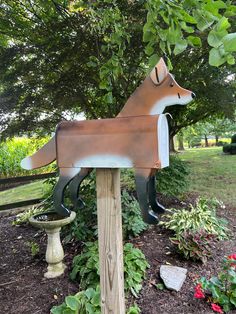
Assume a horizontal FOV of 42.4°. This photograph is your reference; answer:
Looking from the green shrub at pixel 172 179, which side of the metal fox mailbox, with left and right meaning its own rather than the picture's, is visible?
left

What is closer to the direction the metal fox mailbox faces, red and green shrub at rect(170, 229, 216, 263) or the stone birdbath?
the red and green shrub

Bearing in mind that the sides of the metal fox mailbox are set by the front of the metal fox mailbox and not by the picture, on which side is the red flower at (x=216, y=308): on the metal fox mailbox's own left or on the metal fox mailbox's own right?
on the metal fox mailbox's own left

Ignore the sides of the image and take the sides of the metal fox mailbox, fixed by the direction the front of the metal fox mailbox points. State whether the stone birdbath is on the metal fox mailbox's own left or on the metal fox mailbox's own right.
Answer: on the metal fox mailbox's own left

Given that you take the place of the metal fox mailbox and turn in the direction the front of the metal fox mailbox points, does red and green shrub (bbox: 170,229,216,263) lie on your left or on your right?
on your left

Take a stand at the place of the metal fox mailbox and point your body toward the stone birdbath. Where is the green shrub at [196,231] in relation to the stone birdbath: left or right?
right

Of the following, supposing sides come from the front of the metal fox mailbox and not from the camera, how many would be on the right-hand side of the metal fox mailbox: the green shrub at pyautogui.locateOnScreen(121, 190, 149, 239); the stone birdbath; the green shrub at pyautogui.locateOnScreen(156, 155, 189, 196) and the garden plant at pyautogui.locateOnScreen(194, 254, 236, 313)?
0

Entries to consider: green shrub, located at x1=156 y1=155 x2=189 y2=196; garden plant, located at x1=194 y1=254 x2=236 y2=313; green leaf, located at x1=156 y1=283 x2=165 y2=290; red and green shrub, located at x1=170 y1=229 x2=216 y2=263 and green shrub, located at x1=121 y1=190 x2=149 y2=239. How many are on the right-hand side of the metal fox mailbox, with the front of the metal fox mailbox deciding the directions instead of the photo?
0

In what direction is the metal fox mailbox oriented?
to the viewer's right

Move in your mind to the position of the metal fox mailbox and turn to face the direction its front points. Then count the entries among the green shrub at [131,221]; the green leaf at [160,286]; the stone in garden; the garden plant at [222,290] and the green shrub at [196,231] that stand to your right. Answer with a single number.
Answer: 0

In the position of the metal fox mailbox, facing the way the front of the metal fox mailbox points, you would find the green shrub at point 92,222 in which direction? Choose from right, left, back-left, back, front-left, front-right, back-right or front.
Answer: left

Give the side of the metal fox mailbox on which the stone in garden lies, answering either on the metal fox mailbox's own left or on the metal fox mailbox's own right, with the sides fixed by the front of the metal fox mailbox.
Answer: on the metal fox mailbox's own left
